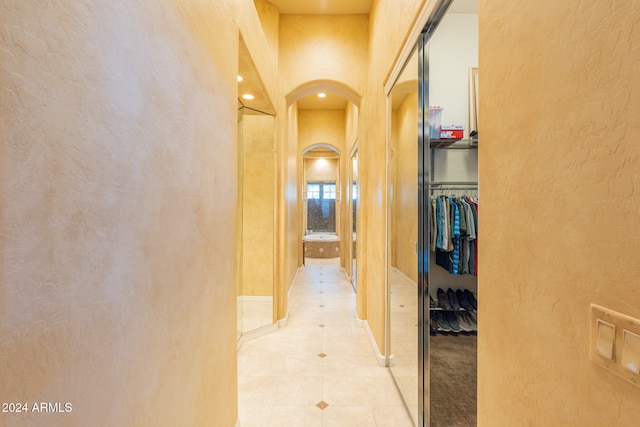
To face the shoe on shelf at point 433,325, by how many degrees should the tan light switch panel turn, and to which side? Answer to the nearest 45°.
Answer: approximately 90° to its right

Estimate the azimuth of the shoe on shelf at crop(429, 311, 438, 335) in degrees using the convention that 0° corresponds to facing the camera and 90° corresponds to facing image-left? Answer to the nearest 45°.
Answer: approximately 0°

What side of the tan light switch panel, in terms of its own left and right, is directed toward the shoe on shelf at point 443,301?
right

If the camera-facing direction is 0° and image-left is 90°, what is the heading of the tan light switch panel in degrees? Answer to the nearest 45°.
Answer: approximately 45°

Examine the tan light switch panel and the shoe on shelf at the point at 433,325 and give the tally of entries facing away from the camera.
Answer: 0

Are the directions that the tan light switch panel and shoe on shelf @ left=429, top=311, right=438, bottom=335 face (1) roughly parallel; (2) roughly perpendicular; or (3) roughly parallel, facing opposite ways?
roughly perpendicular

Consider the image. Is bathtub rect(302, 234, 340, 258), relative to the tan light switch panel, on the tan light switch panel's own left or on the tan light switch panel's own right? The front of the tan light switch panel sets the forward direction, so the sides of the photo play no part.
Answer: on the tan light switch panel's own right

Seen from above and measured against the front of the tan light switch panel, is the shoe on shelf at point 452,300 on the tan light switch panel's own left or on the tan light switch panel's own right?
on the tan light switch panel's own right

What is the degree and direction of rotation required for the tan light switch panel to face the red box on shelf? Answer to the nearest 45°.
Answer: approximately 90° to its right
